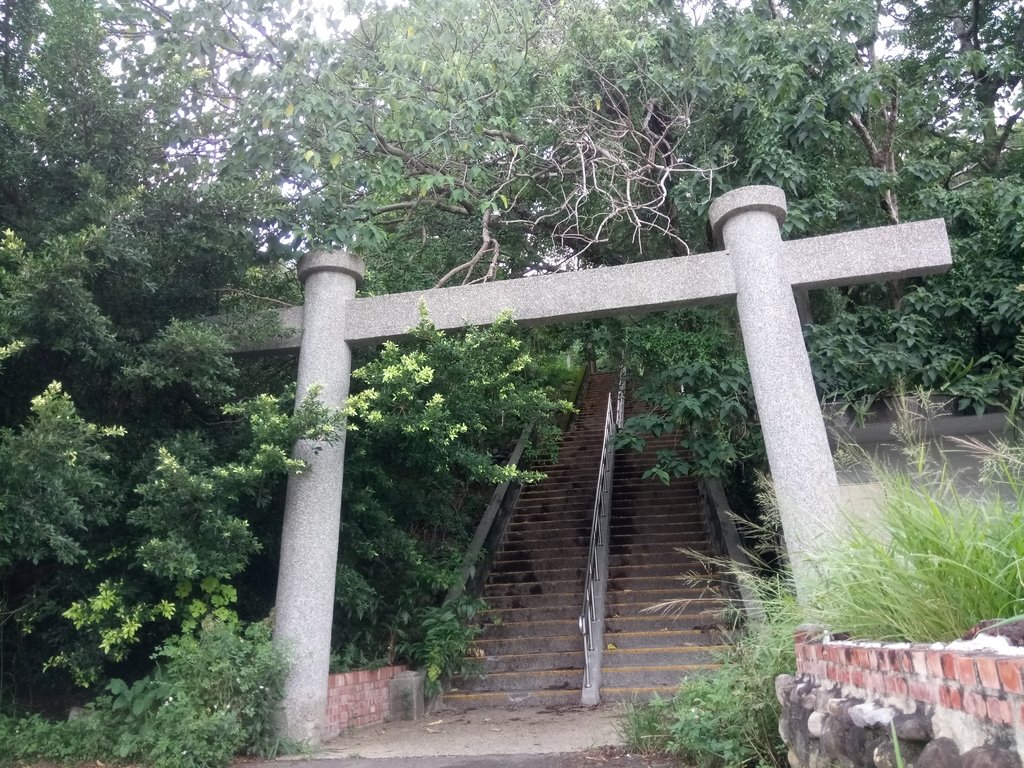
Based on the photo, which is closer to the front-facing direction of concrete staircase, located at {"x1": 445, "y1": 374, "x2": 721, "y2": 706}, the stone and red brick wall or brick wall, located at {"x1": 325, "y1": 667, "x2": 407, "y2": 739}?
the stone and red brick wall

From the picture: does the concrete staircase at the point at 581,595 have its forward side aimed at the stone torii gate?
yes

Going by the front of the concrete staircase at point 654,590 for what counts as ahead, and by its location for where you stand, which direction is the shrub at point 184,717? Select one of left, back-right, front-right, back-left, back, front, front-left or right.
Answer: front-right

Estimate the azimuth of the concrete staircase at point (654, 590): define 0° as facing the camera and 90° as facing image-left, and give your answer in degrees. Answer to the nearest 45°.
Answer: approximately 0°

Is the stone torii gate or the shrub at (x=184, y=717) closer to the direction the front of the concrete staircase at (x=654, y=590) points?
the stone torii gate

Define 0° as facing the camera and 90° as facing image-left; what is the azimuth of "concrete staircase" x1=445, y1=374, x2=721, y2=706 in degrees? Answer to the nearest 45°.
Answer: approximately 0°
